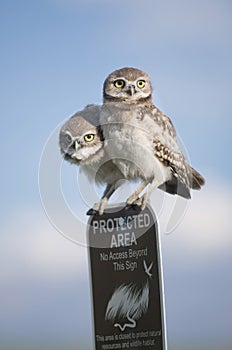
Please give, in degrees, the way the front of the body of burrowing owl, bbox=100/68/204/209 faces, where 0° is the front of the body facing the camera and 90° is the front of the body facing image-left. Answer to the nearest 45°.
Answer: approximately 45°

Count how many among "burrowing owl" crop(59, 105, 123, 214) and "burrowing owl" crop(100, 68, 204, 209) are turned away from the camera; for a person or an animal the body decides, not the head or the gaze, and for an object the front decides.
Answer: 0

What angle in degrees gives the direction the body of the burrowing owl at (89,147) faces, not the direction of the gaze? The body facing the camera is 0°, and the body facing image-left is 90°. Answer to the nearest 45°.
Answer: approximately 45°

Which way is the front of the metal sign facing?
toward the camera
